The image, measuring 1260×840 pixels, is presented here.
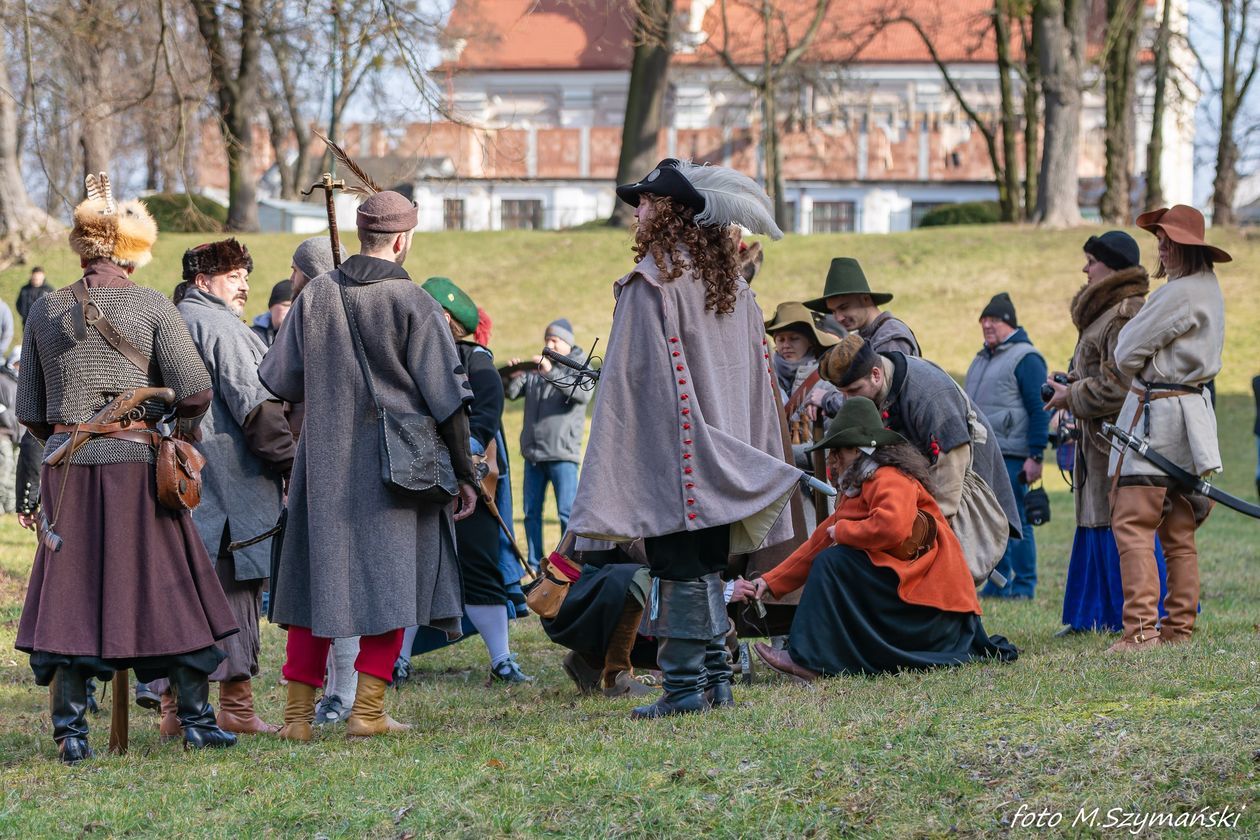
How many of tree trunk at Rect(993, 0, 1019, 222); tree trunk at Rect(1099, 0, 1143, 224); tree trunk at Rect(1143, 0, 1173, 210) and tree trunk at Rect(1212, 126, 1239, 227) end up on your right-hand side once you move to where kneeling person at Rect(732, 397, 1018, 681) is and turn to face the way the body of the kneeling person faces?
4

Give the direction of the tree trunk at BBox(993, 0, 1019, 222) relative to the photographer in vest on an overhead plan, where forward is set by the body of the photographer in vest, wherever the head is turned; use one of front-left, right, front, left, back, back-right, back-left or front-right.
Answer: back-right

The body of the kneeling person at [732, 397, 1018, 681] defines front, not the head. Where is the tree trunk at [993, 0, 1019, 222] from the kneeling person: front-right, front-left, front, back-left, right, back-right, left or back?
right

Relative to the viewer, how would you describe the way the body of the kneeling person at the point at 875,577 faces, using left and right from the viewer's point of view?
facing to the left of the viewer

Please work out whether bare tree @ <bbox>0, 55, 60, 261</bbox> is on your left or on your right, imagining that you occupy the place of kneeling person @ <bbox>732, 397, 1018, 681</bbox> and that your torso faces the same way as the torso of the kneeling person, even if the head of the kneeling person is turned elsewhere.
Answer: on your right

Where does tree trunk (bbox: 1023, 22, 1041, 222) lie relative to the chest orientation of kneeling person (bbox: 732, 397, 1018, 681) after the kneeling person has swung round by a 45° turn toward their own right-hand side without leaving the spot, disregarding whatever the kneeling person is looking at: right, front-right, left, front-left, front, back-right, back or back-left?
front-right

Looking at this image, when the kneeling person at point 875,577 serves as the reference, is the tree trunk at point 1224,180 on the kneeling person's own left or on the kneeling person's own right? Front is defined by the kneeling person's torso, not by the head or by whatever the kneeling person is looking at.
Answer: on the kneeling person's own right

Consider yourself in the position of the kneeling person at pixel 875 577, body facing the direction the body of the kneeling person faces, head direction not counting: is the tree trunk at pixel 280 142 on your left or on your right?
on your right

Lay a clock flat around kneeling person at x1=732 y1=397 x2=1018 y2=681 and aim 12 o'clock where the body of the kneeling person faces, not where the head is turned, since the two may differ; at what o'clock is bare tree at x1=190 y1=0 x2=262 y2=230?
The bare tree is roughly at 2 o'clock from the kneeling person.

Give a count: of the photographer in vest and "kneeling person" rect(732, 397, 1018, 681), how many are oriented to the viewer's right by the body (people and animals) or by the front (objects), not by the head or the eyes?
0
